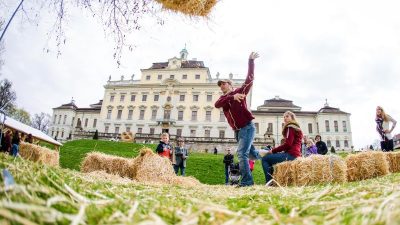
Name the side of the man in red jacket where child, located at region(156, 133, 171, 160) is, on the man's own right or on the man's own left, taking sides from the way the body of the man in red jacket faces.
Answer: on the man's own right

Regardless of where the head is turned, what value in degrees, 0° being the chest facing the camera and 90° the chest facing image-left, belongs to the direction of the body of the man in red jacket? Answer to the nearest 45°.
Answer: approximately 45°

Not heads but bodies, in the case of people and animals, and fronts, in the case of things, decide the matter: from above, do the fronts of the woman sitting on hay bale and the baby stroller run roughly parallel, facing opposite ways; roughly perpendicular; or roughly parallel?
roughly perpendicular

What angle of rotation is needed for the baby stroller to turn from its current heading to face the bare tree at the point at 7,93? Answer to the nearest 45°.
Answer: approximately 135° to its right

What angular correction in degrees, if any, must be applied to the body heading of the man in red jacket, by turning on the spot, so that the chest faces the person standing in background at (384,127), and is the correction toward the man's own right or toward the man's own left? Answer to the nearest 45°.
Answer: approximately 180°

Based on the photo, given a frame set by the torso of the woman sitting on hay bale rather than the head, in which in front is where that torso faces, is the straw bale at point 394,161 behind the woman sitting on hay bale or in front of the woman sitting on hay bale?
behind

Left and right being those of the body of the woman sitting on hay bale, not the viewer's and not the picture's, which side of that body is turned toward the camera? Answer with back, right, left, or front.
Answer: left

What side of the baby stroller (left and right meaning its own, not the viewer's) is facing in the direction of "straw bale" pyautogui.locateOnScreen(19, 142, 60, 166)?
right

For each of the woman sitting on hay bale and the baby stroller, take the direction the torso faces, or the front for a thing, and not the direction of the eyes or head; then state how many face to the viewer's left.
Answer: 1
